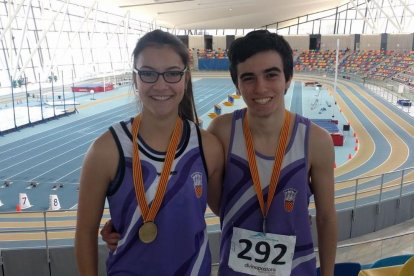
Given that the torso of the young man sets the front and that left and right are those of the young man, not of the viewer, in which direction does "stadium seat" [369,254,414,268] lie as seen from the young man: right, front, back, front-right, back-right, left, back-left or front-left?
back-left

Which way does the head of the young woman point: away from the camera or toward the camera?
toward the camera

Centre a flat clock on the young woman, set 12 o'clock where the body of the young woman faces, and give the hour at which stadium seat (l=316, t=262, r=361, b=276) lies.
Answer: The stadium seat is roughly at 8 o'clock from the young woman.

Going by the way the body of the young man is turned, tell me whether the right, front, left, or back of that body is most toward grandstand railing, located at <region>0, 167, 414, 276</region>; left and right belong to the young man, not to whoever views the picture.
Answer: back

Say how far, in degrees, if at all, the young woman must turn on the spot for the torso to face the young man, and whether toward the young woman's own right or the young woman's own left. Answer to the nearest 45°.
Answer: approximately 90° to the young woman's own left

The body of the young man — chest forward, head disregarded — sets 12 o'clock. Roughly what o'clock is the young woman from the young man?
The young woman is roughly at 2 o'clock from the young man.

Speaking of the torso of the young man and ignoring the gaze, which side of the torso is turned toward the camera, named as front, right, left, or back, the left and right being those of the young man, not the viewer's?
front

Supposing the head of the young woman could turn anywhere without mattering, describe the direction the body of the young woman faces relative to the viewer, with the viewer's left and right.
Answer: facing the viewer

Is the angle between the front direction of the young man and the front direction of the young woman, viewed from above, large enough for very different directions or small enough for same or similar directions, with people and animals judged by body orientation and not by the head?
same or similar directions

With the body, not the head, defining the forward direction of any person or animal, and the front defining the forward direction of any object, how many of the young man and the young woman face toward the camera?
2

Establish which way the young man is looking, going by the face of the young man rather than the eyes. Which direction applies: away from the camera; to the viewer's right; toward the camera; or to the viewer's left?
toward the camera

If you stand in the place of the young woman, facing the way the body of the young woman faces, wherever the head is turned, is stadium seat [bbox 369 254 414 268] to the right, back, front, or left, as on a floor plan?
left

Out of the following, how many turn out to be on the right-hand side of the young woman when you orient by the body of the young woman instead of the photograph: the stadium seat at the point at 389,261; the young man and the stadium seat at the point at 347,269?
0
